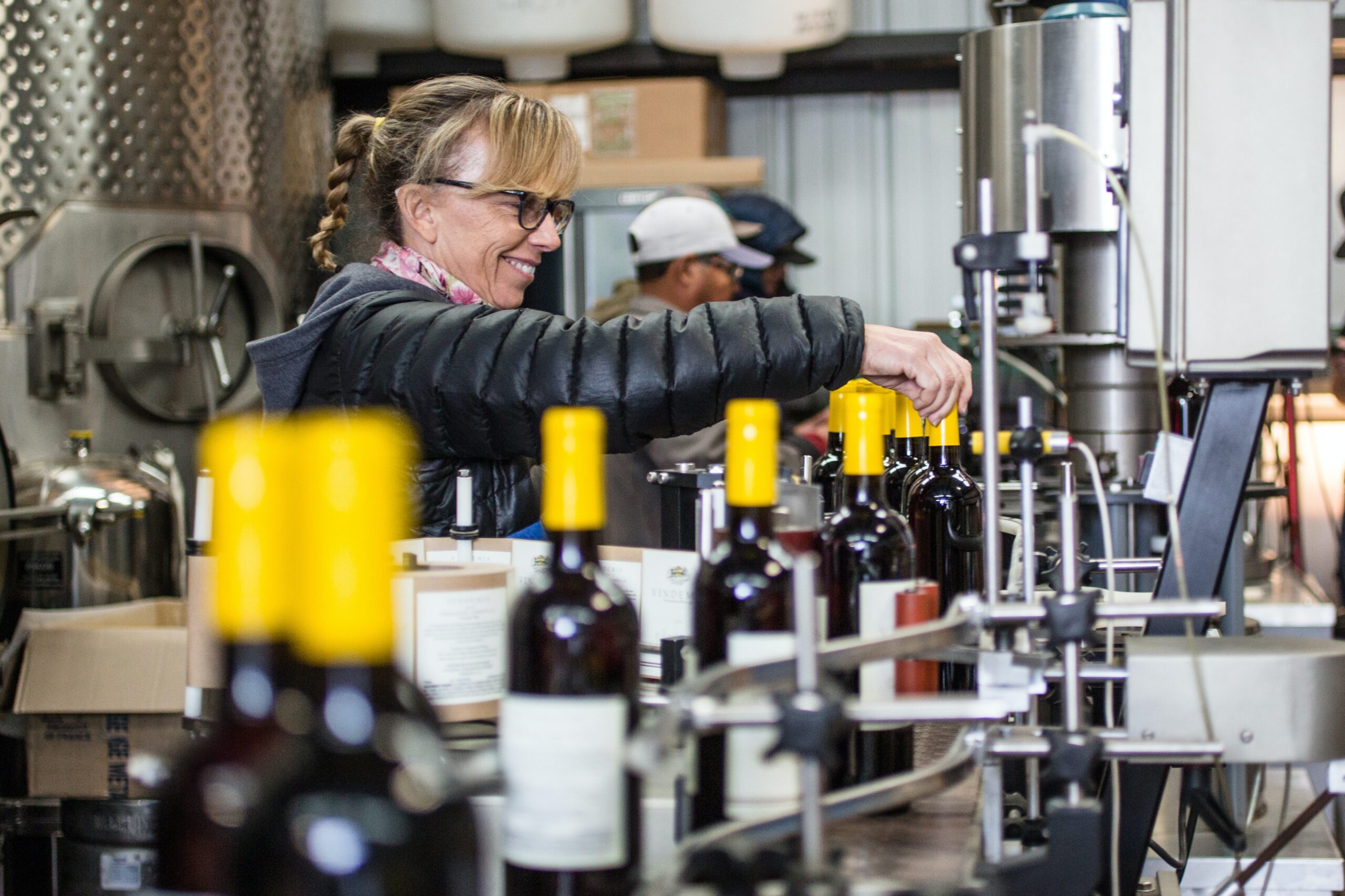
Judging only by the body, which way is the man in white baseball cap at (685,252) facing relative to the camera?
to the viewer's right

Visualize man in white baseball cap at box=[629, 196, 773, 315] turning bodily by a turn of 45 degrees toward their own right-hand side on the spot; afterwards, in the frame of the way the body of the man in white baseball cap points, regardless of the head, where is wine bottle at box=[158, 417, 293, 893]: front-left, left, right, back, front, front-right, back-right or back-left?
front-right

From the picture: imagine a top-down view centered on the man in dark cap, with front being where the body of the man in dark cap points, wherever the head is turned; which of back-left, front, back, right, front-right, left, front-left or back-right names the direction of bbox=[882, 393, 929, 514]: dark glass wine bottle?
right

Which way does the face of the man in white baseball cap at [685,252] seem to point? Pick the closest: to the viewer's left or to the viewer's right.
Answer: to the viewer's right

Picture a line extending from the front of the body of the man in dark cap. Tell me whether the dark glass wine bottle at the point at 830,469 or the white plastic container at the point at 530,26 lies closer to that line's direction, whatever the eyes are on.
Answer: the dark glass wine bottle

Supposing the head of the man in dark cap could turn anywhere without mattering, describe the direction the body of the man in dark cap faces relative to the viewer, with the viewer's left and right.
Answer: facing to the right of the viewer

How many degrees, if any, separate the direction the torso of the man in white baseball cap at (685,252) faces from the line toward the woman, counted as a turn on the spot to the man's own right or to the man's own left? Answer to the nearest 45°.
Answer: approximately 90° to the man's own right

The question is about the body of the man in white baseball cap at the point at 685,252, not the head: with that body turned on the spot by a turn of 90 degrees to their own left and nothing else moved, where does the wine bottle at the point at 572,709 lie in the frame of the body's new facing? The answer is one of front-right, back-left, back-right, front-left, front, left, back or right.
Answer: back

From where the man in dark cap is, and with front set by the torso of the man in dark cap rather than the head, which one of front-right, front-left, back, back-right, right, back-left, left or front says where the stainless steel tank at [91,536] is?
back-right

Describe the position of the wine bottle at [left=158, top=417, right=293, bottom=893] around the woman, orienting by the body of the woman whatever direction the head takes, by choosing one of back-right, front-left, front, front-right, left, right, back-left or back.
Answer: right

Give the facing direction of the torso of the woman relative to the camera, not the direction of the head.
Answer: to the viewer's right
